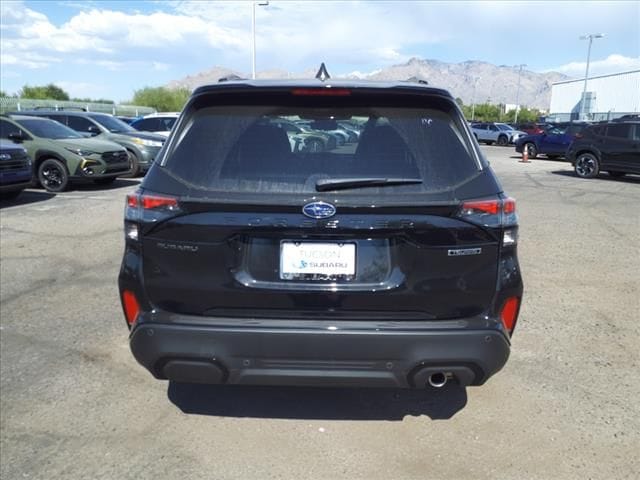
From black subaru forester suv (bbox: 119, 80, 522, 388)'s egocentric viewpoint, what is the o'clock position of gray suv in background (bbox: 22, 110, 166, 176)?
The gray suv in background is roughly at 11 o'clock from the black subaru forester suv.

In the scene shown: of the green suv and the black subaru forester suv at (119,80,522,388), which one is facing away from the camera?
the black subaru forester suv

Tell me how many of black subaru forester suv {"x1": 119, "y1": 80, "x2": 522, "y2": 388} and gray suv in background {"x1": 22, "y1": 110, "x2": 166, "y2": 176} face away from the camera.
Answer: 1

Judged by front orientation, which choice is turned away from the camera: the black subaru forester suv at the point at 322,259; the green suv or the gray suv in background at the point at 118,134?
the black subaru forester suv

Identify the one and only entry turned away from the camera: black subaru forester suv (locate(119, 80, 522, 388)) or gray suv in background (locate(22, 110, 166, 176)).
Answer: the black subaru forester suv

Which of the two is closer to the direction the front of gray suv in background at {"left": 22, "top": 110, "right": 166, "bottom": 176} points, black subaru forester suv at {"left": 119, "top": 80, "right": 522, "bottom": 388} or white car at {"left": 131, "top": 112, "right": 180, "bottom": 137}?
the black subaru forester suv

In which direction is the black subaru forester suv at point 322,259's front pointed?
away from the camera

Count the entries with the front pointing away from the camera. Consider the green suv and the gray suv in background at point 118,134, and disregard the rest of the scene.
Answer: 0

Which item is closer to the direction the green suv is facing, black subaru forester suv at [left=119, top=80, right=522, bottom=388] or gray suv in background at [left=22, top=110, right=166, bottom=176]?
the black subaru forester suv

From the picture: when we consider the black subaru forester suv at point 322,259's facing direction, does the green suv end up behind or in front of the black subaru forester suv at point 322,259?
in front

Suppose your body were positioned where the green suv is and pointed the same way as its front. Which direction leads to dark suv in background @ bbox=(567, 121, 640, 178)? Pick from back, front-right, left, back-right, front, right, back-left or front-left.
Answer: front-left

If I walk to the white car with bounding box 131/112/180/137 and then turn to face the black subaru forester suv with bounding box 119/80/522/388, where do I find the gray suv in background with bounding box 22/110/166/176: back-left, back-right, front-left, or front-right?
front-right

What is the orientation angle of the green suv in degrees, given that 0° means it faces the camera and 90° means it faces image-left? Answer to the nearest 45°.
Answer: approximately 315°
